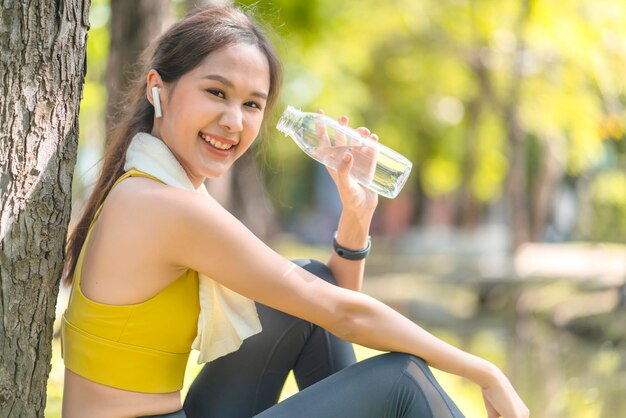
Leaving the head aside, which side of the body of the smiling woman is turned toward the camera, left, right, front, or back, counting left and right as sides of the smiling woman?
right

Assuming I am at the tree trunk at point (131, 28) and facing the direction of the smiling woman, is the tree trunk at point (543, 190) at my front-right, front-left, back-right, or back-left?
back-left

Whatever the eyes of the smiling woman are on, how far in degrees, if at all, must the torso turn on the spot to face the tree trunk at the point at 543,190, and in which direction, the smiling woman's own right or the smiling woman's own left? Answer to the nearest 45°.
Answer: approximately 90° to the smiling woman's own left

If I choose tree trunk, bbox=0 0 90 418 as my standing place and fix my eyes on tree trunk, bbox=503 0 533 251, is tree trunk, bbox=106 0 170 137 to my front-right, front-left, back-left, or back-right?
front-left

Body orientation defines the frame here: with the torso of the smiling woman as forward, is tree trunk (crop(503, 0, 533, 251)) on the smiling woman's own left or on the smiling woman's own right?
on the smiling woman's own left
